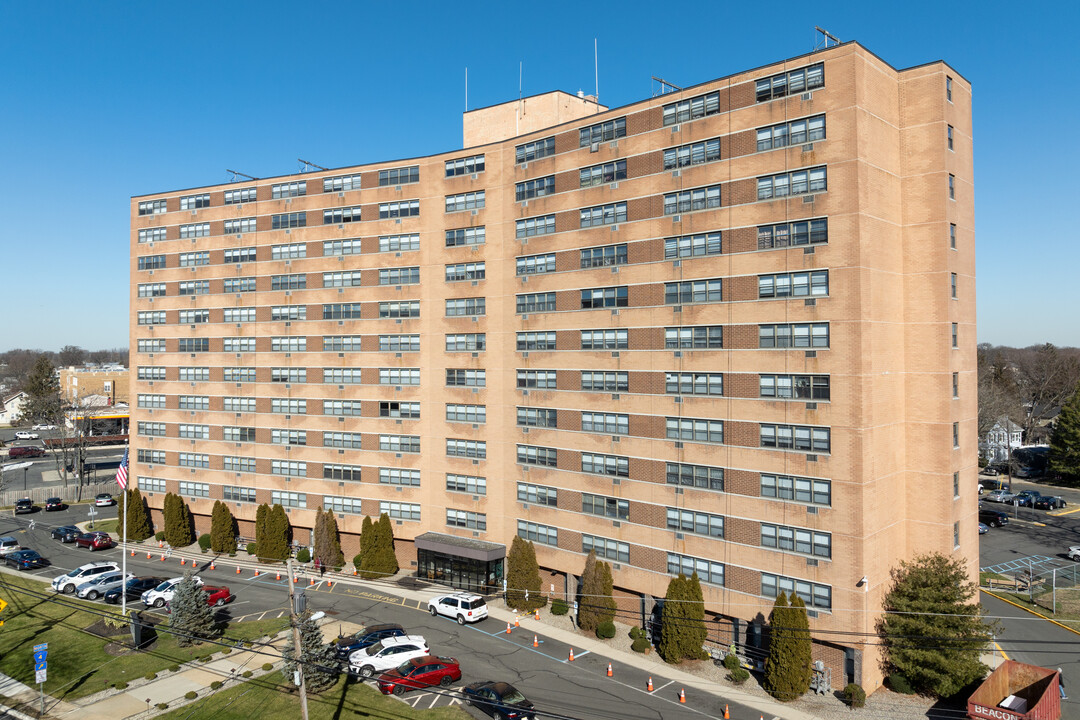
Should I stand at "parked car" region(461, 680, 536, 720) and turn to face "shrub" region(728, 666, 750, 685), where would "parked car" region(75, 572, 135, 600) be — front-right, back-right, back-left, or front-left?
back-left

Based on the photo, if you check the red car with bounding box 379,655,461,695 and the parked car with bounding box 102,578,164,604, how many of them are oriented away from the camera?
0

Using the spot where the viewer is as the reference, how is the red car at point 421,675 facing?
facing the viewer and to the left of the viewer

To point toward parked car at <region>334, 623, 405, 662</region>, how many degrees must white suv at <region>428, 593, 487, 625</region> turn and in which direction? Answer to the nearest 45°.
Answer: approximately 90° to its left

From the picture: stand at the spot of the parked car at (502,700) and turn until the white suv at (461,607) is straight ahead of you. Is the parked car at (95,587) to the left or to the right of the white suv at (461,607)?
left
